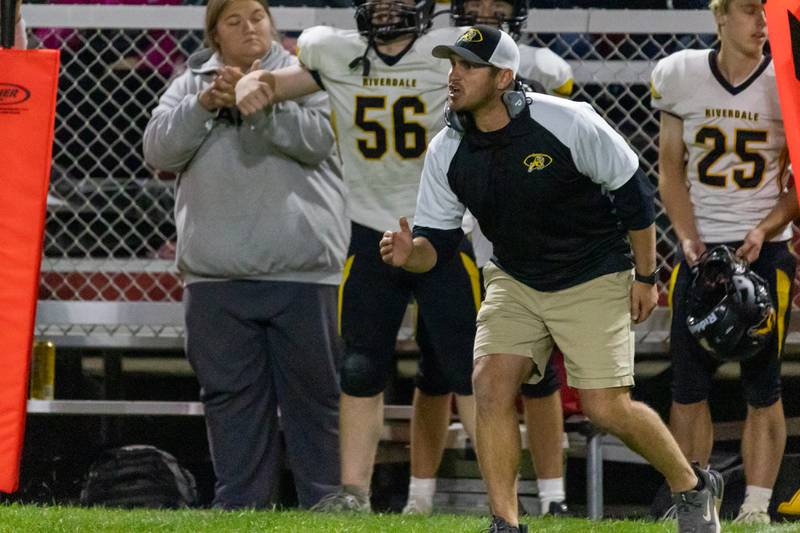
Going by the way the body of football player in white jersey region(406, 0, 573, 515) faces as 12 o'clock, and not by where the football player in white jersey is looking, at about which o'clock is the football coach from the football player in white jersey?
The football coach is roughly at 12 o'clock from the football player in white jersey.

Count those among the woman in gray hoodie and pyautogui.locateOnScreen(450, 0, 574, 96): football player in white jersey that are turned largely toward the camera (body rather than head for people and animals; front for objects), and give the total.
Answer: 2
